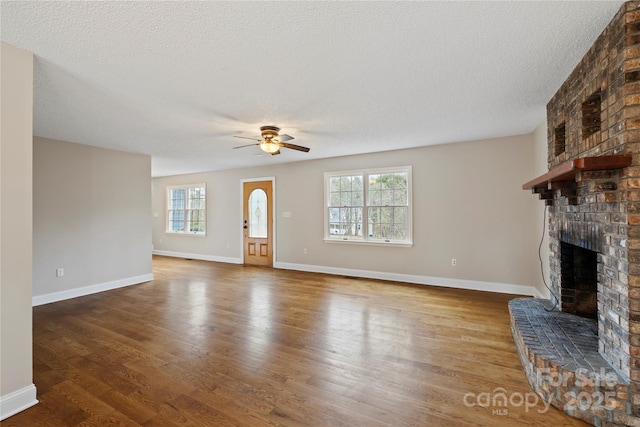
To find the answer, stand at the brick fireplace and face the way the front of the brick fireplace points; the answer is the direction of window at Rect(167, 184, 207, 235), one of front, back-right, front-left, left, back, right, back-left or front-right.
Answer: front

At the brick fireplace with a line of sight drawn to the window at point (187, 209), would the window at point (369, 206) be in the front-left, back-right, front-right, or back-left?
front-right

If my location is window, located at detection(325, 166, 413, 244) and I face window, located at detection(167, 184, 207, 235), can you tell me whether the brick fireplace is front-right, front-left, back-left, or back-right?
back-left

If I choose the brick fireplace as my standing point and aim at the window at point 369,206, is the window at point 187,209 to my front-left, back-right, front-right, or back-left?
front-left

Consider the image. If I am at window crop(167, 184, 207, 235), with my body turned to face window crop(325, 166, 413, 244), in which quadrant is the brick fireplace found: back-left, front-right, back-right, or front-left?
front-right

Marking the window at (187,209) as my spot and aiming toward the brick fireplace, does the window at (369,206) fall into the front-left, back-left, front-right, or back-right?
front-left

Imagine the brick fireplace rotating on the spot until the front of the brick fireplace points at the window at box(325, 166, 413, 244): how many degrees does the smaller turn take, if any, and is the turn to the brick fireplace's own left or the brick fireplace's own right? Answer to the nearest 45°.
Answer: approximately 45° to the brick fireplace's own right

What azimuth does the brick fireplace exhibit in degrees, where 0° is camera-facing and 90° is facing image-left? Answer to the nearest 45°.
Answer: approximately 90°
